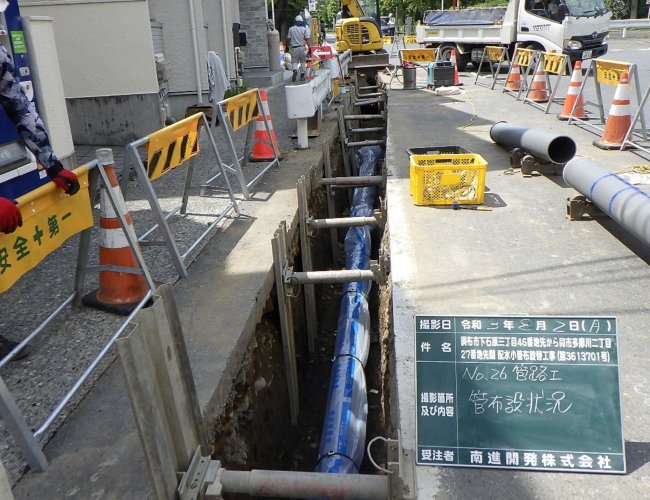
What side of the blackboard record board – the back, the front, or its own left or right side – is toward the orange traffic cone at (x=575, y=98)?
back

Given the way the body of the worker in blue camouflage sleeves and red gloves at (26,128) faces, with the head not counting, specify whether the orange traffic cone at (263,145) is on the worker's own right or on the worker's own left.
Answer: on the worker's own left

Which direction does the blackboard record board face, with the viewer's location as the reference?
facing the viewer

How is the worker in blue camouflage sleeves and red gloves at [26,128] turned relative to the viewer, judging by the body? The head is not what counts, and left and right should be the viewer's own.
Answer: facing to the right of the viewer

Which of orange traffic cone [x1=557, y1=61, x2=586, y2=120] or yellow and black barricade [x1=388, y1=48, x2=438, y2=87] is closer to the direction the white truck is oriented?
the orange traffic cone

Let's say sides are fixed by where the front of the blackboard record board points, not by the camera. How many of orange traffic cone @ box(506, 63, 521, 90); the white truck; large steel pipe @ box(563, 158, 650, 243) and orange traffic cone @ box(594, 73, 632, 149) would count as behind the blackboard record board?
4

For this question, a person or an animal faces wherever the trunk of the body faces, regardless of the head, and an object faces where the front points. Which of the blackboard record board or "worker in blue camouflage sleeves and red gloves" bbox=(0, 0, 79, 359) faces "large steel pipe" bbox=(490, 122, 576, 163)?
the worker in blue camouflage sleeves and red gloves

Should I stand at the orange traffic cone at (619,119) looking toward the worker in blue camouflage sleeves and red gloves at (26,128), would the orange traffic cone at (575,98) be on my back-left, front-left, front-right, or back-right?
back-right

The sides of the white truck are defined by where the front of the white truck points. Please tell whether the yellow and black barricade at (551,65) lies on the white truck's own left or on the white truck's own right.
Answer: on the white truck's own right

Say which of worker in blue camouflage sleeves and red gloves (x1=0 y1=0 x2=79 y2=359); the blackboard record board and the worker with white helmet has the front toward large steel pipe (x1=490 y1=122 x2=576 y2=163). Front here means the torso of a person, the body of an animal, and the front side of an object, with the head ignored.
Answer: the worker in blue camouflage sleeves and red gloves

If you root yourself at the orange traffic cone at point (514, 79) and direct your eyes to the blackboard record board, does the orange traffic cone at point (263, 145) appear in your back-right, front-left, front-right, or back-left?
front-right

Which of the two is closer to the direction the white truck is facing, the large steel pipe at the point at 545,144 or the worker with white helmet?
the large steel pipe

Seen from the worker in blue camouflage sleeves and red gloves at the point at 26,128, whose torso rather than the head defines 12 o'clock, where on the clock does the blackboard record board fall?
The blackboard record board is roughly at 2 o'clock from the worker in blue camouflage sleeves and red gloves.
